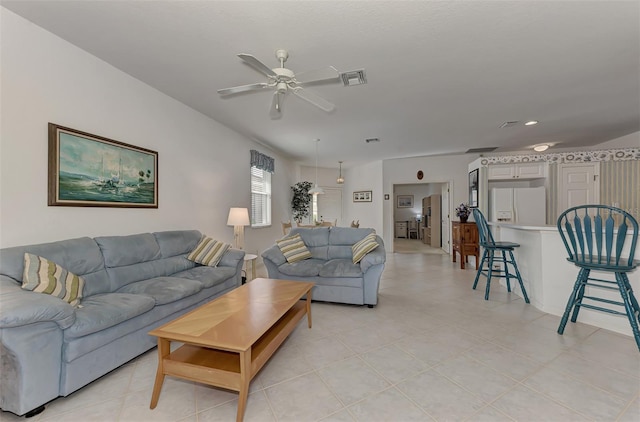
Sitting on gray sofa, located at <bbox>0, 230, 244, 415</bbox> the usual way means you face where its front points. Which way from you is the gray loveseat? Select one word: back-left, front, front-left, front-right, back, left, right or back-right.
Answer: front-left

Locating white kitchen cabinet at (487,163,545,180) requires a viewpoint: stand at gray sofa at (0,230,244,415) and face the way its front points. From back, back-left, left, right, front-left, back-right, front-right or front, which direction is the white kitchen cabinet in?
front-left

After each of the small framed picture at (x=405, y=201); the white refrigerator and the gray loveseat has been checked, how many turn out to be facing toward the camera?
3

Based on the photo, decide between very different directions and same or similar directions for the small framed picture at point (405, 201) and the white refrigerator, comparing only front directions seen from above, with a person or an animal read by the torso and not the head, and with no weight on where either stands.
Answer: same or similar directions

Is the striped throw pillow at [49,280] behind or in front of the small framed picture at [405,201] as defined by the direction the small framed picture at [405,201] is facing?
in front

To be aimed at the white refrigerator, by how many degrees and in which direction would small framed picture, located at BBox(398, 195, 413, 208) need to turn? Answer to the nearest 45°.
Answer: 0° — it already faces it

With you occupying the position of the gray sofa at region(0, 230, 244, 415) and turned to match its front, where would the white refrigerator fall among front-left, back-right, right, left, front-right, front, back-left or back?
front-left

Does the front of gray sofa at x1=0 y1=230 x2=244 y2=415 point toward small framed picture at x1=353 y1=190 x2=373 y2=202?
no

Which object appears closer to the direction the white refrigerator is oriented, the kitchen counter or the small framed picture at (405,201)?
the kitchen counter

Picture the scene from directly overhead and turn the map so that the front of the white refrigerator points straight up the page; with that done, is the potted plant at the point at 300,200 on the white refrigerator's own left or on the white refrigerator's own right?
on the white refrigerator's own right

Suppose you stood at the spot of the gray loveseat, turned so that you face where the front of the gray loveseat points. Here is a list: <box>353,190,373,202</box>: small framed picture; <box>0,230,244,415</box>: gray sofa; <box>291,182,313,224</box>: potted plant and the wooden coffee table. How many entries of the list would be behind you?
2

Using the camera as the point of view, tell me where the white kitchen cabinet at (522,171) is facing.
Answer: facing the viewer

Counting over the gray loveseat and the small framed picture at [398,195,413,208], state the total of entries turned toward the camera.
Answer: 2

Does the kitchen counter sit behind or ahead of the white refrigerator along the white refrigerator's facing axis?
ahead

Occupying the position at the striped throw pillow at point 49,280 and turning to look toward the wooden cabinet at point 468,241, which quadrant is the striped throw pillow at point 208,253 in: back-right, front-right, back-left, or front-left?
front-left

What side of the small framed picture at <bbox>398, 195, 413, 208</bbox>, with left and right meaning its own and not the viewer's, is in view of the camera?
front

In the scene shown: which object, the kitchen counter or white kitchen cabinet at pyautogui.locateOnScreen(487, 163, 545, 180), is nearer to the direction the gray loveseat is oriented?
the kitchen counter
